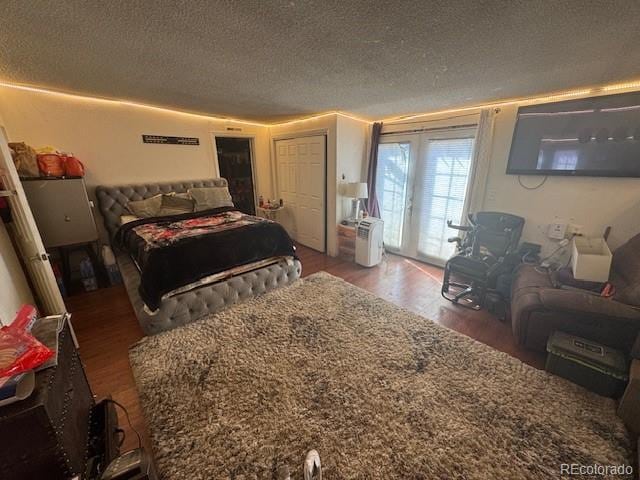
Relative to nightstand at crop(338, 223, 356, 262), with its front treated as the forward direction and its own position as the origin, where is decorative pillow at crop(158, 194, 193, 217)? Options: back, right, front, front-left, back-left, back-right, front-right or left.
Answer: front-right

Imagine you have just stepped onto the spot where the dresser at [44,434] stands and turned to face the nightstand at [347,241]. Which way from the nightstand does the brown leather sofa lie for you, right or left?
right

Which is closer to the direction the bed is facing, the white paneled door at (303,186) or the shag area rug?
the shag area rug

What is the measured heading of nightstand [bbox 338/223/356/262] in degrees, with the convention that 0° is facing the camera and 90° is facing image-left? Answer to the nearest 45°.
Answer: approximately 45°

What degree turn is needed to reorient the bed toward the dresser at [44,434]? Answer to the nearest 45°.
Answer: approximately 45° to its right

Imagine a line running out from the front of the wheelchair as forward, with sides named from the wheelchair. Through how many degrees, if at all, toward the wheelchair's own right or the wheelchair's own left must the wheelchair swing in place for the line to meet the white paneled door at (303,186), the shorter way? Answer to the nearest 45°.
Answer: approximately 45° to the wheelchair's own right

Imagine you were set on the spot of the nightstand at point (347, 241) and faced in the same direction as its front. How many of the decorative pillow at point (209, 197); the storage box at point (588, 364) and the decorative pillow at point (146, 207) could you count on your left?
1

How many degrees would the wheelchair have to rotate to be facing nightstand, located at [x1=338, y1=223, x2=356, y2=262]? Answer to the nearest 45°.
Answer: approximately 45° to its right

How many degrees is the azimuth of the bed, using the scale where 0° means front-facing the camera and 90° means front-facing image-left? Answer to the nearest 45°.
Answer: approximately 315°
